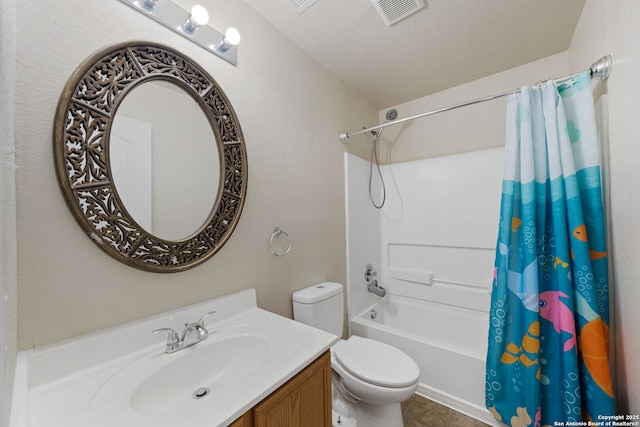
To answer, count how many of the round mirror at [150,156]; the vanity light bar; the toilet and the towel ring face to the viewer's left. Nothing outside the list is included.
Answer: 0

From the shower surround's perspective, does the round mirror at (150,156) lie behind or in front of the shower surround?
in front

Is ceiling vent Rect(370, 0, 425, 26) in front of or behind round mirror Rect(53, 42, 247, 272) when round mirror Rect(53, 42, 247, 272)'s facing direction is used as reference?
in front

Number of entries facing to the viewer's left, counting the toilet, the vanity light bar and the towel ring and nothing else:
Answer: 0

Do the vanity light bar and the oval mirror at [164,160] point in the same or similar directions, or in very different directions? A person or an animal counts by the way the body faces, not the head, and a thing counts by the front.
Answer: same or similar directions

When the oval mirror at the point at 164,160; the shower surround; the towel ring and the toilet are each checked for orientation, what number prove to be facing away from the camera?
0

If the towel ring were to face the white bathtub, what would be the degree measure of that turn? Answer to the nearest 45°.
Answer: approximately 45° to its left

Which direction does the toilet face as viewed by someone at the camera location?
facing the viewer and to the right of the viewer

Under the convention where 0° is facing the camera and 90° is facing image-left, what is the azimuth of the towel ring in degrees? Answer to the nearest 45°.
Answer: approximately 315°

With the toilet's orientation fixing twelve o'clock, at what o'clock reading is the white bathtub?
The white bathtub is roughly at 9 o'clock from the toilet.
